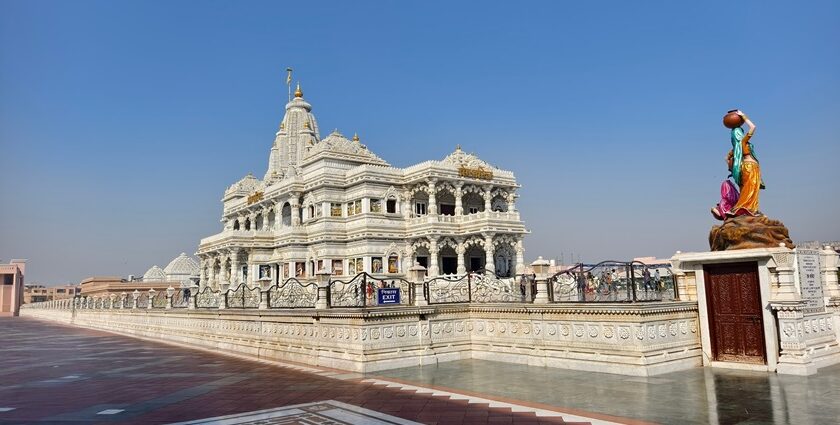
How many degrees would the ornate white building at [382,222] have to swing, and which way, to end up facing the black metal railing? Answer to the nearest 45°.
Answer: approximately 45° to its right

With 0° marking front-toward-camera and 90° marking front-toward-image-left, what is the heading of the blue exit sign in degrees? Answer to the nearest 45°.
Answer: approximately 0°

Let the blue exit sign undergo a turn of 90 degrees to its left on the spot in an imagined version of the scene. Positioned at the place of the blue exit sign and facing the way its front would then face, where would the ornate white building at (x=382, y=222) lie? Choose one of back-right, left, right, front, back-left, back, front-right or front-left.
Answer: left

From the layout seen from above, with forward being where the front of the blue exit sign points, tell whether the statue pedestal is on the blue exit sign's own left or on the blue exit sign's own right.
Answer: on the blue exit sign's own left

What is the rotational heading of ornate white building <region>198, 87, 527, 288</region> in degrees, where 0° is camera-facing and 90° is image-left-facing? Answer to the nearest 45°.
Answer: approximately 315°
